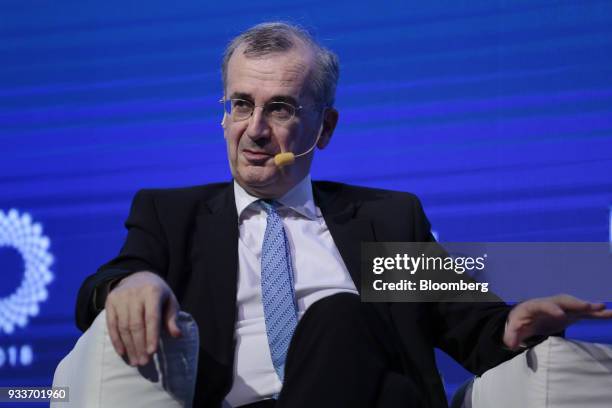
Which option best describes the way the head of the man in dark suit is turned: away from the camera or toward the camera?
toward the camera

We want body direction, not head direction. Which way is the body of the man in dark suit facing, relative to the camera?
toward the camera
